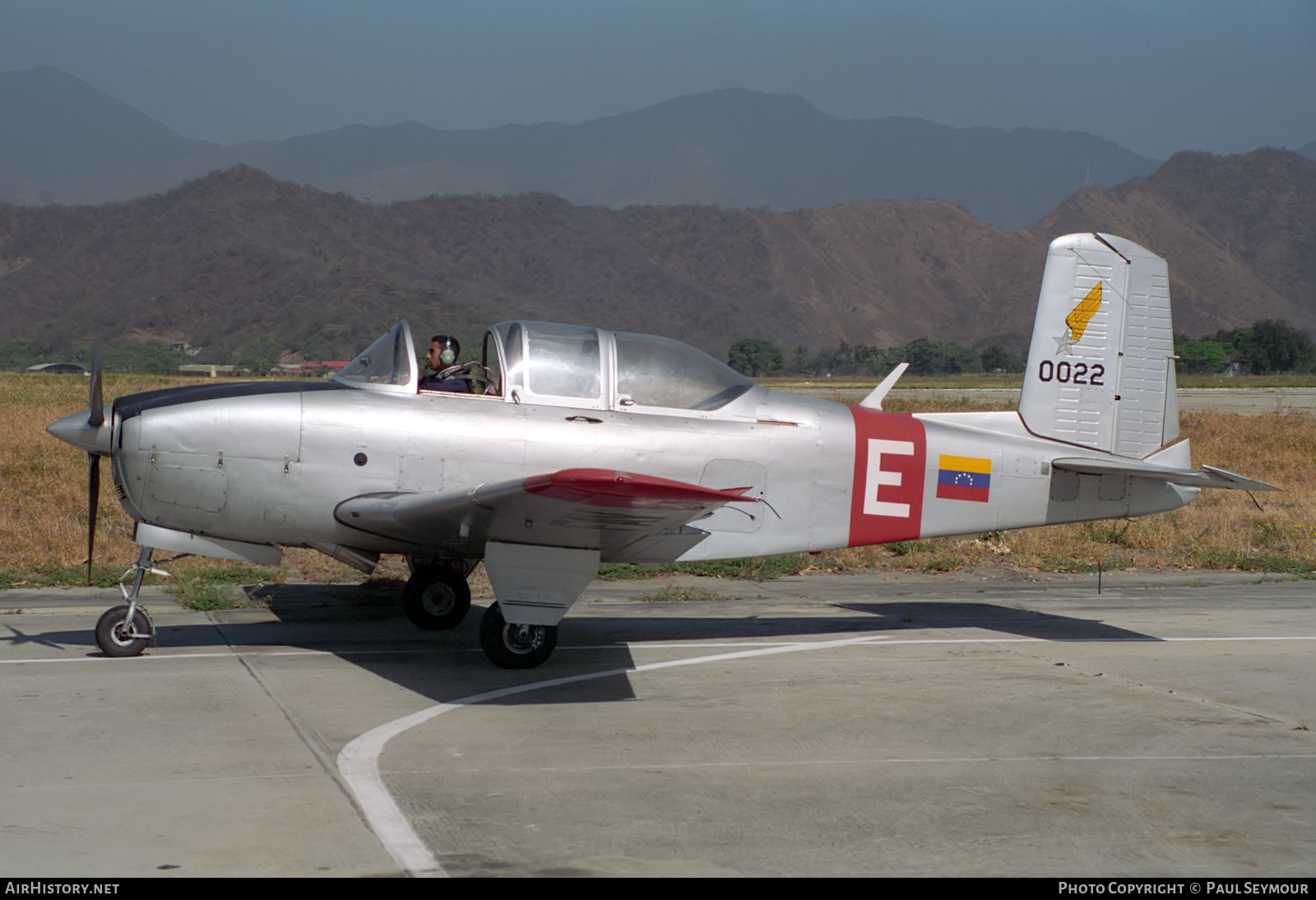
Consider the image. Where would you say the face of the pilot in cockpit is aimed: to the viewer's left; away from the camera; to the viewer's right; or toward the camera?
to the viewer's left

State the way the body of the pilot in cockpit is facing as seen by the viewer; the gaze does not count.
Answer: to the viewer's left

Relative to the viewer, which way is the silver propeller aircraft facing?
to the viewer's left
